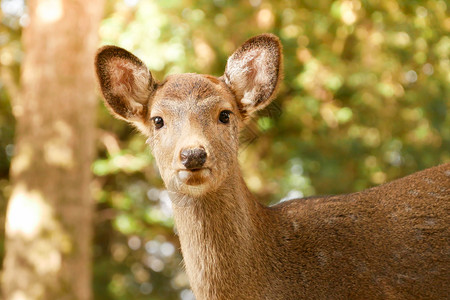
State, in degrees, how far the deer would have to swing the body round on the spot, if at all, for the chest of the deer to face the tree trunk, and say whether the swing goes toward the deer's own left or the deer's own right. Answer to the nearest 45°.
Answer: approximately 45° to the deer's own right

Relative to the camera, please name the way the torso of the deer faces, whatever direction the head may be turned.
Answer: to the viewer's left
